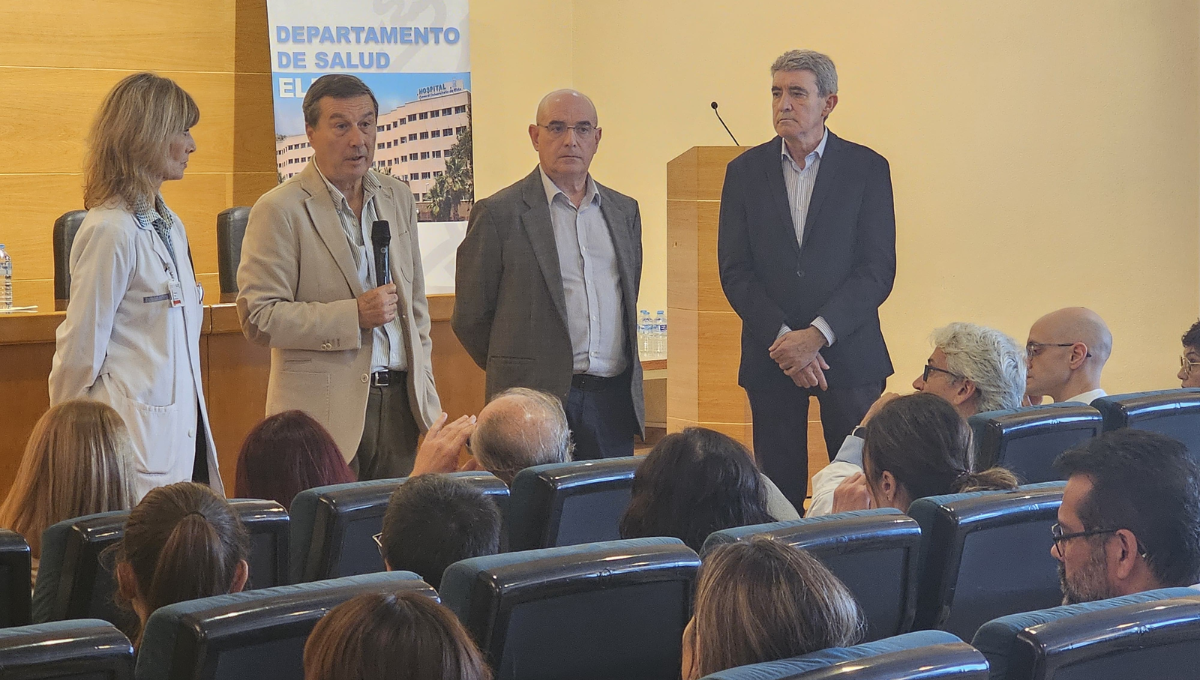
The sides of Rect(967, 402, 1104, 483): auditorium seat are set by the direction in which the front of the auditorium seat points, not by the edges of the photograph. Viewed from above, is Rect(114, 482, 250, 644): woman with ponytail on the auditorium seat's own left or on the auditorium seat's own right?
on the auditorium seat's own left

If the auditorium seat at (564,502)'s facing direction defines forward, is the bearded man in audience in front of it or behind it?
behind

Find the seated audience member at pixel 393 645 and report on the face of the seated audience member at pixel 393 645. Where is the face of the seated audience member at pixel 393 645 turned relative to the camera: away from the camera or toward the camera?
away from the camera

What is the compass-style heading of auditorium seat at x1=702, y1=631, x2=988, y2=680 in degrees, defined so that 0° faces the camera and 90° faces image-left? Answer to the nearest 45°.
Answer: approximately 135°

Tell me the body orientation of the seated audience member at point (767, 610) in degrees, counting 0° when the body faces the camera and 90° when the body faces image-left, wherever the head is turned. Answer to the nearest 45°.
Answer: approximately 135°

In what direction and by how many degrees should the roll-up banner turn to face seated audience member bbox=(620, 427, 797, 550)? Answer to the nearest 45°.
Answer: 0° — it already faces them
